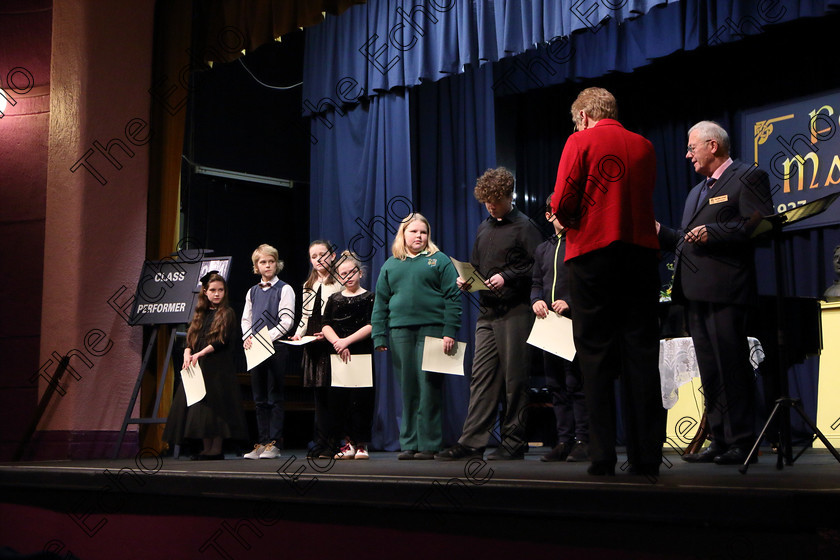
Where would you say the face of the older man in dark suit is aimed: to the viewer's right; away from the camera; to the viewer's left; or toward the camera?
to the viewer's left

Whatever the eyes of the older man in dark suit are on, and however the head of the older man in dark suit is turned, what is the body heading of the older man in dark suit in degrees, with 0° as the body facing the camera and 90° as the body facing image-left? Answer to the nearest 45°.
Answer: approximately 45°

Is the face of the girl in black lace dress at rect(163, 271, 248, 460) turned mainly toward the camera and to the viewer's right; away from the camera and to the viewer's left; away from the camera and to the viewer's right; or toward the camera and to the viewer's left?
toward the camera and to the viewer's right

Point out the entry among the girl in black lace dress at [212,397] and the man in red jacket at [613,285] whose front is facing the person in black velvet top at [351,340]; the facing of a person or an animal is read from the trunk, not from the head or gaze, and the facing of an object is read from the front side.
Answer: the man in red jacket

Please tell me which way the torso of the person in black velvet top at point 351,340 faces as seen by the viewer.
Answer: toward the camera

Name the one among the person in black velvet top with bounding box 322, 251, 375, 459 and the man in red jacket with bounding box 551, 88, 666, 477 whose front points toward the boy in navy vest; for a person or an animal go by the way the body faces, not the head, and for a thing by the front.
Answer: the man in red jacket

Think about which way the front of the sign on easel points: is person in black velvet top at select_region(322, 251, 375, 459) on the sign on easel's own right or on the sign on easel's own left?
on the sign on easel's own left

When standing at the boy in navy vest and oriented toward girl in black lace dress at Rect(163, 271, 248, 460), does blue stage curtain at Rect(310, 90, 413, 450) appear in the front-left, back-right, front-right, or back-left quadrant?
back-right

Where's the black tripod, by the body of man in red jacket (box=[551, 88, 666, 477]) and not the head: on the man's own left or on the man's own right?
on the man's own right

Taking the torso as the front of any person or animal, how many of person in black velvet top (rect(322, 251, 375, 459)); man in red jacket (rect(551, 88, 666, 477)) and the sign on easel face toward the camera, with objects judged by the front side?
2
